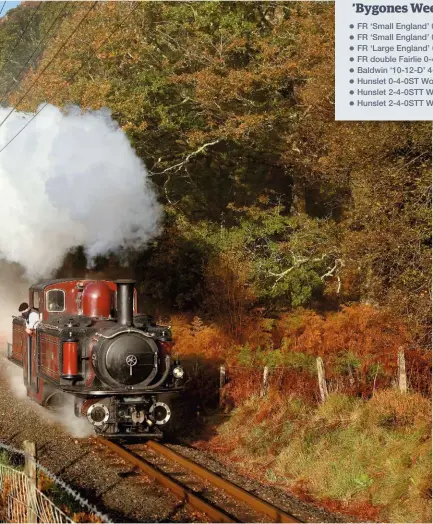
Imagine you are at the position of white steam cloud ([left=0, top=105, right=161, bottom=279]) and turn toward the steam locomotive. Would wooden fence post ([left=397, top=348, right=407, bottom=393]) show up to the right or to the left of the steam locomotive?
left

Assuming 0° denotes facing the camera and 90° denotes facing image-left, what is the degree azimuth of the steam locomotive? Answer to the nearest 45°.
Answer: approximately 315°

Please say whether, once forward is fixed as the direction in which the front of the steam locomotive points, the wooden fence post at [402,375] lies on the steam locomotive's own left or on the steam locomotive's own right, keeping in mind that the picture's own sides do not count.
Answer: on the steam locomotive's own left

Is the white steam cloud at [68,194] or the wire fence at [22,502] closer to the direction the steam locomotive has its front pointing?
the wire fence

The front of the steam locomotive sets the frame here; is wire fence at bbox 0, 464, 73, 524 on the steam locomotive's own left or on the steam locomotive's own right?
on the steam locomotive's own right

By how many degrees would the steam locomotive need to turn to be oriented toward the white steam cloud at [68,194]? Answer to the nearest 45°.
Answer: approximately 135° to its left

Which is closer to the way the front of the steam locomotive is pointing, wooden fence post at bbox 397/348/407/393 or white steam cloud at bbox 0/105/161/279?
the wooden fence post
